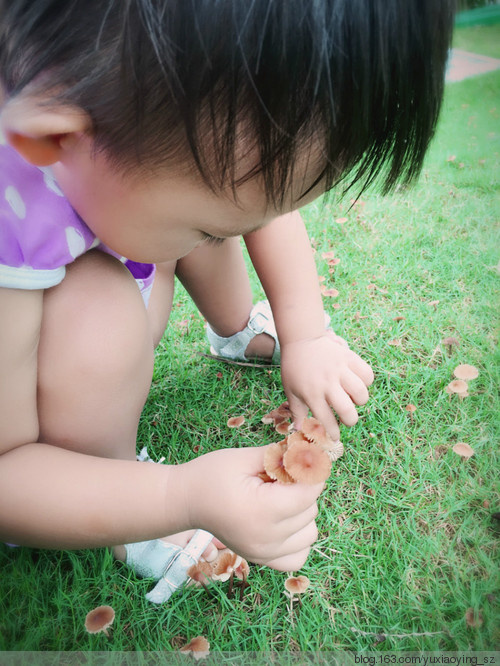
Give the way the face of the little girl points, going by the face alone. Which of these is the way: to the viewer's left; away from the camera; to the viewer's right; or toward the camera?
to the viewer's right

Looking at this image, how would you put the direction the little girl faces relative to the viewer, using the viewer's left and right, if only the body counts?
facing the viewer and to the right of the viewer

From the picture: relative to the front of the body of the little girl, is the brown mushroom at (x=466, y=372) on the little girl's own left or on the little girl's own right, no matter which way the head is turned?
on the little girl's own left

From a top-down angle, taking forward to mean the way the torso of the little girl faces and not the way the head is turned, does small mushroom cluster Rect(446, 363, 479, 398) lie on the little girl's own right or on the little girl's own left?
on the little girl's own left
